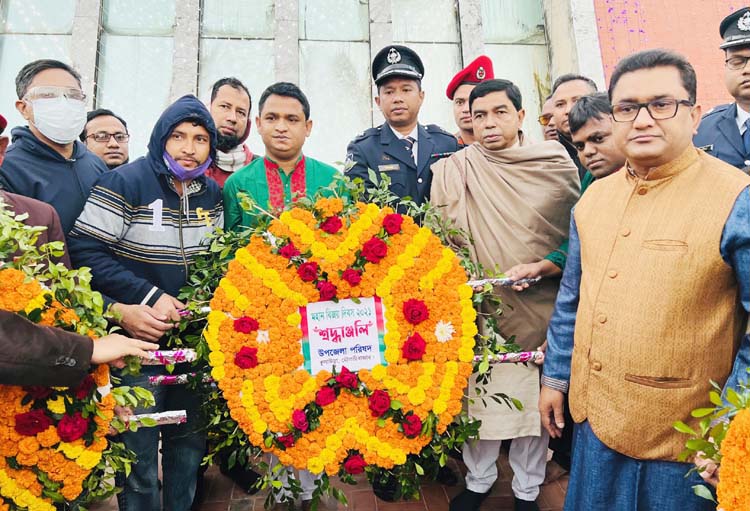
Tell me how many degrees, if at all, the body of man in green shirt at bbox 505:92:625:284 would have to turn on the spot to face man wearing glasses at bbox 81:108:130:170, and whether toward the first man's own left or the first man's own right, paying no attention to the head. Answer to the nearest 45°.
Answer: approximately 45° to the first man's own right

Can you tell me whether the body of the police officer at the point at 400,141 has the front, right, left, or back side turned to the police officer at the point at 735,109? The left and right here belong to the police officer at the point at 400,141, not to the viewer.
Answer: left

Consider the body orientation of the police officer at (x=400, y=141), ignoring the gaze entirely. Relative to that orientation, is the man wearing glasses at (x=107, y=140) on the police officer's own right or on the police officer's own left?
on the police officer's own right

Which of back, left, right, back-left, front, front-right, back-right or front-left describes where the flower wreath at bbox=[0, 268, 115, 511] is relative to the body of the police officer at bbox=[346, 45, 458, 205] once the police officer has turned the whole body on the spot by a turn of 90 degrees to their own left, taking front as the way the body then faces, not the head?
back-right
